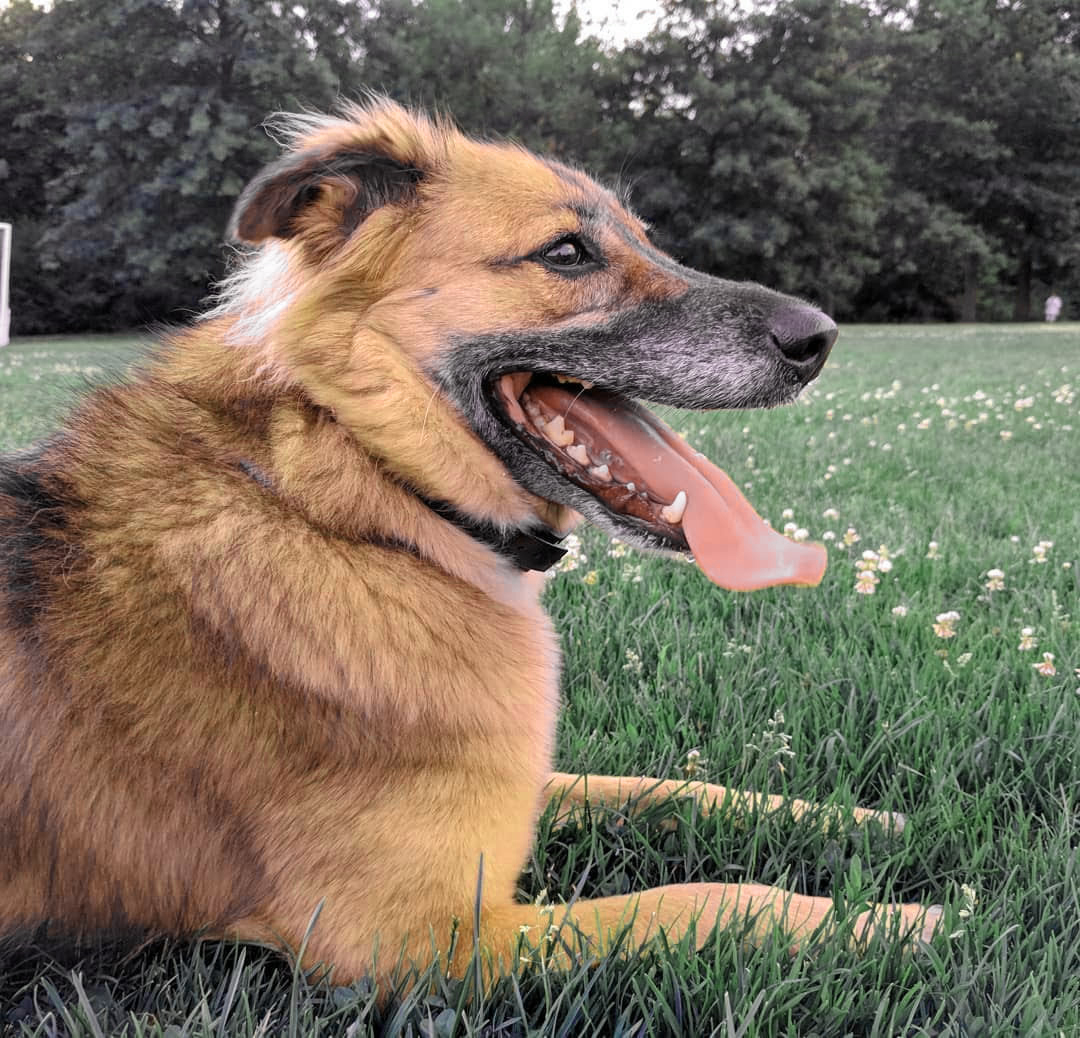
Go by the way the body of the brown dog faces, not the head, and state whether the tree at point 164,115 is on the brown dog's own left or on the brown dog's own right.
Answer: on the brown dog's own left

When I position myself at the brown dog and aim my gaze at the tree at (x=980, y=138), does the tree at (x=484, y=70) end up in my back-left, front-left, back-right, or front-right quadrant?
front-left

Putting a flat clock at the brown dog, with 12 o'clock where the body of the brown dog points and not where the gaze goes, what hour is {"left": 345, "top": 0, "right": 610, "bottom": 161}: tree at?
The tree is roughly at 9 o'clock from the brown dog.

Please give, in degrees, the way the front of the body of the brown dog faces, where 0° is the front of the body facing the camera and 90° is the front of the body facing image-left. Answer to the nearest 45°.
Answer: approximately 270°

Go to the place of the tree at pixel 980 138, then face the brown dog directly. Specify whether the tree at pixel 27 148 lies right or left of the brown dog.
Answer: right

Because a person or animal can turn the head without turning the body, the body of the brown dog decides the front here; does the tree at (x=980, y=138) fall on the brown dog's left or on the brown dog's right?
on the brown dog's left

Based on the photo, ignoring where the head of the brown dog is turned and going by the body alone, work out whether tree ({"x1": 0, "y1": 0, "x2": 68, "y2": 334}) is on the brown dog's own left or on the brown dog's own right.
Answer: on the brown dog's own left

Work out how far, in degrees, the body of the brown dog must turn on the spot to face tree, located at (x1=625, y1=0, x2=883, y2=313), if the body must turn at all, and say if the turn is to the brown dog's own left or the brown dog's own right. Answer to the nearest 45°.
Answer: approximately 90° to the brown dog's own left
